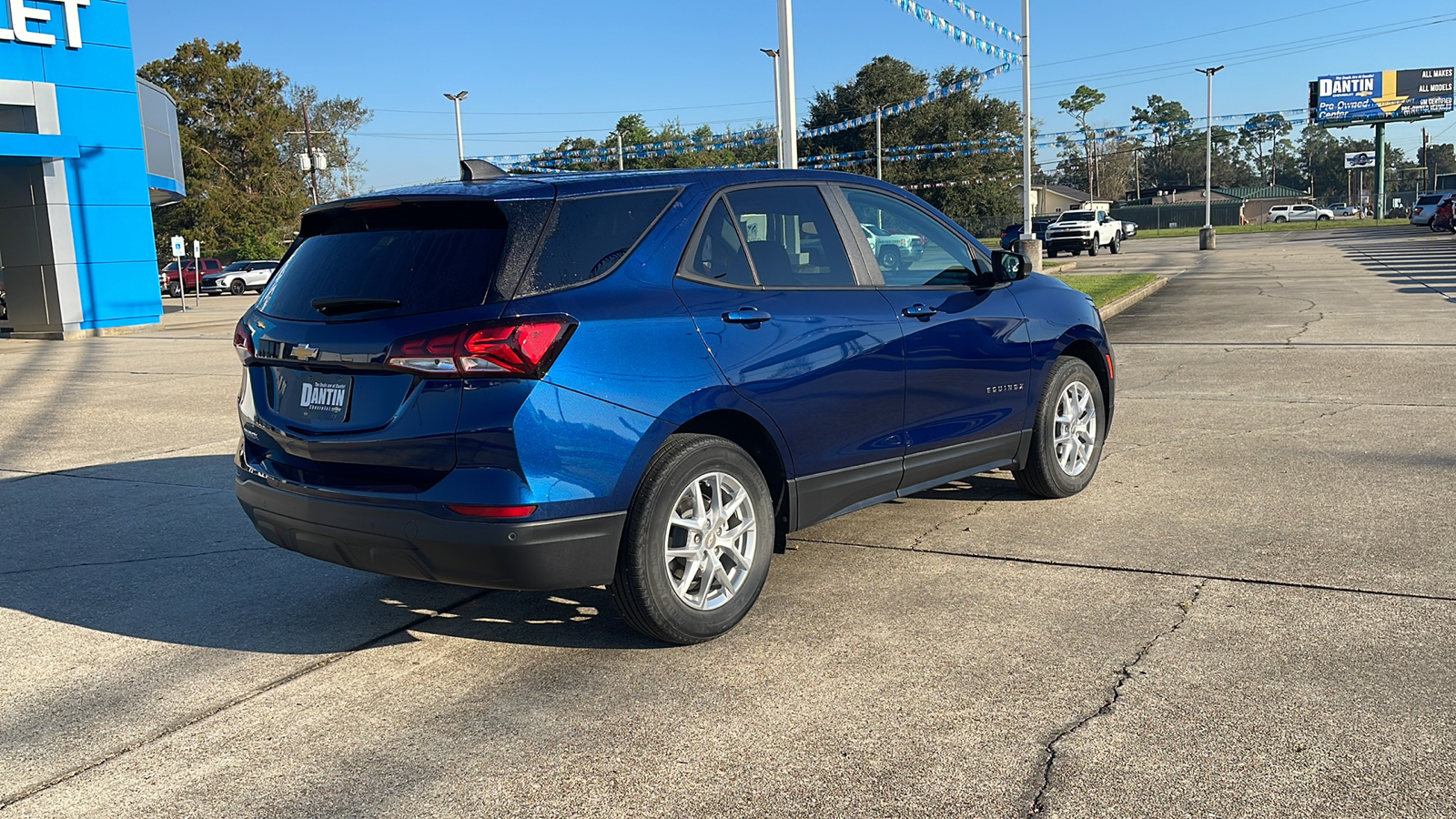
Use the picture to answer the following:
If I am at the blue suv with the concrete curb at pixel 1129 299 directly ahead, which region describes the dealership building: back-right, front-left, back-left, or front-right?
front-left

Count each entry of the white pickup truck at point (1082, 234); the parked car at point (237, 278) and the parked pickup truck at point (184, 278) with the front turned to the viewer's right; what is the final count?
0

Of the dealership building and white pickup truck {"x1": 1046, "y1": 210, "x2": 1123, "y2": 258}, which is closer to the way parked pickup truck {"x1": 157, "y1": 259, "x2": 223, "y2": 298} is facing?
the dealership building

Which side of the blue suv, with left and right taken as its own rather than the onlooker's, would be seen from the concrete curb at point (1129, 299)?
front

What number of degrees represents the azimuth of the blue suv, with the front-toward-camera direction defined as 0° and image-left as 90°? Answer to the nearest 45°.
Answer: approximately 225°

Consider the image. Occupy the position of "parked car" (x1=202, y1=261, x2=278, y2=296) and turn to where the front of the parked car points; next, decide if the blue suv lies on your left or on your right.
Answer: on your left

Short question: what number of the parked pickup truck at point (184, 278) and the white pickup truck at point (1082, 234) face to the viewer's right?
0

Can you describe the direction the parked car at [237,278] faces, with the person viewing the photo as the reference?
facing the viewer and to the left of the viewer

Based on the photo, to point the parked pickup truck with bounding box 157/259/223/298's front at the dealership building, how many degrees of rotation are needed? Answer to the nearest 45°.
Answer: approximately 45° to its left

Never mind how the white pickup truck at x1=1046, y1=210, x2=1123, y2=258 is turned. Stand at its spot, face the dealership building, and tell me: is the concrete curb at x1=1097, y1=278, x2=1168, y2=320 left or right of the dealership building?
left

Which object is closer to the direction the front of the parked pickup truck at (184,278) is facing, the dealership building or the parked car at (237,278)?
the dealership building

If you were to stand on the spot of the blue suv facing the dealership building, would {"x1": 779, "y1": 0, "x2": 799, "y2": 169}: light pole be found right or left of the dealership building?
right

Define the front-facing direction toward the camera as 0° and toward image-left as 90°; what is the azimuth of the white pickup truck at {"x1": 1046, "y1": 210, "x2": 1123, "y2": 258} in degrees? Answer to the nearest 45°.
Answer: approximately 45°
